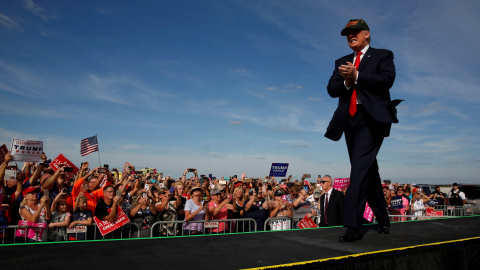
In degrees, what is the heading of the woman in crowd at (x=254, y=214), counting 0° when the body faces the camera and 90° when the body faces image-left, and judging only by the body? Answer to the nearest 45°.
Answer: approximately 315°

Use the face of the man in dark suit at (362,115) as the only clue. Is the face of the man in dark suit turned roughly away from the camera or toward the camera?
toward the camera

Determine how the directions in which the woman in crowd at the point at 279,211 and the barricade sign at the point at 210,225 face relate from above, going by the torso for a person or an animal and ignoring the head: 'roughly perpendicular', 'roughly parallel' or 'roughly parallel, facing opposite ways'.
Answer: roughly parallel

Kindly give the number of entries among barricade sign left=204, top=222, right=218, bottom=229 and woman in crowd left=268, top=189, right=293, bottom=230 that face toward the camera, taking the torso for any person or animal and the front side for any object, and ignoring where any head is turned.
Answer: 2

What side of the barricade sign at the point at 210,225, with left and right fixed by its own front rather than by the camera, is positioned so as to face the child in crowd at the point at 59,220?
right

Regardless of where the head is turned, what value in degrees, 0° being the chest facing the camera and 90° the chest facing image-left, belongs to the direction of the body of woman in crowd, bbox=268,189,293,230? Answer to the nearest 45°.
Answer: approximately 0°

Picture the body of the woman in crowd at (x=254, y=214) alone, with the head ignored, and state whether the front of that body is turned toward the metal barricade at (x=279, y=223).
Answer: yes

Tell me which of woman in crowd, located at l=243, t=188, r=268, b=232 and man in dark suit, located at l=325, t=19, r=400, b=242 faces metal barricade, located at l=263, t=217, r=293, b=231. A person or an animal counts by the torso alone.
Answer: the woman in crowd

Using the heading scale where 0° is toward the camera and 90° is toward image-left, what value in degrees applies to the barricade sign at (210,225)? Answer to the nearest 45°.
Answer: approximately 0°

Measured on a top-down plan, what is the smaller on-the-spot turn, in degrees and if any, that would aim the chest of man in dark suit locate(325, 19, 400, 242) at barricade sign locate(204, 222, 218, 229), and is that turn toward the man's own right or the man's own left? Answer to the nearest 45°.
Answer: approximately 90° to the man's own right

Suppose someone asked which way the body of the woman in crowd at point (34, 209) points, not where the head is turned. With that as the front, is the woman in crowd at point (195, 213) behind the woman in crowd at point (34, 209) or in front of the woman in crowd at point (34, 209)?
in front

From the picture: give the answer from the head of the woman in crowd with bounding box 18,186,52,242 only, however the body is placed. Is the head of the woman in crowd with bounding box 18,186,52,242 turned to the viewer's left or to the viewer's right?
to the viewer's right

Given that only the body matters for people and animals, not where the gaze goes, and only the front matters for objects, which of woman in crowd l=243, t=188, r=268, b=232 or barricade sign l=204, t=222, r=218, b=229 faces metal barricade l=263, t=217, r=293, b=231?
the woman in crowd

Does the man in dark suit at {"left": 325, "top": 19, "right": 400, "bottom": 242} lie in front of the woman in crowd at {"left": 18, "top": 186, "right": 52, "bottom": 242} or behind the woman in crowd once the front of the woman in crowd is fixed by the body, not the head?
in front

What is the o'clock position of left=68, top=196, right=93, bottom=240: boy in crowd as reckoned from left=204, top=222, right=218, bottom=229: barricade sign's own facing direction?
The boy in crowd is roughly at 3 o'clock from the barricade sign.

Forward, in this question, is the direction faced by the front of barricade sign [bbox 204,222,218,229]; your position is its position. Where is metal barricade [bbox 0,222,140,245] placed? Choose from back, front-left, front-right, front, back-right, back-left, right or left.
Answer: right

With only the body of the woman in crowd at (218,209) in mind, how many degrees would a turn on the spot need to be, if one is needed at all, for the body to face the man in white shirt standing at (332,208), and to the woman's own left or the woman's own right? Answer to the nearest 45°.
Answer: approximately 45° to the woman's own left
